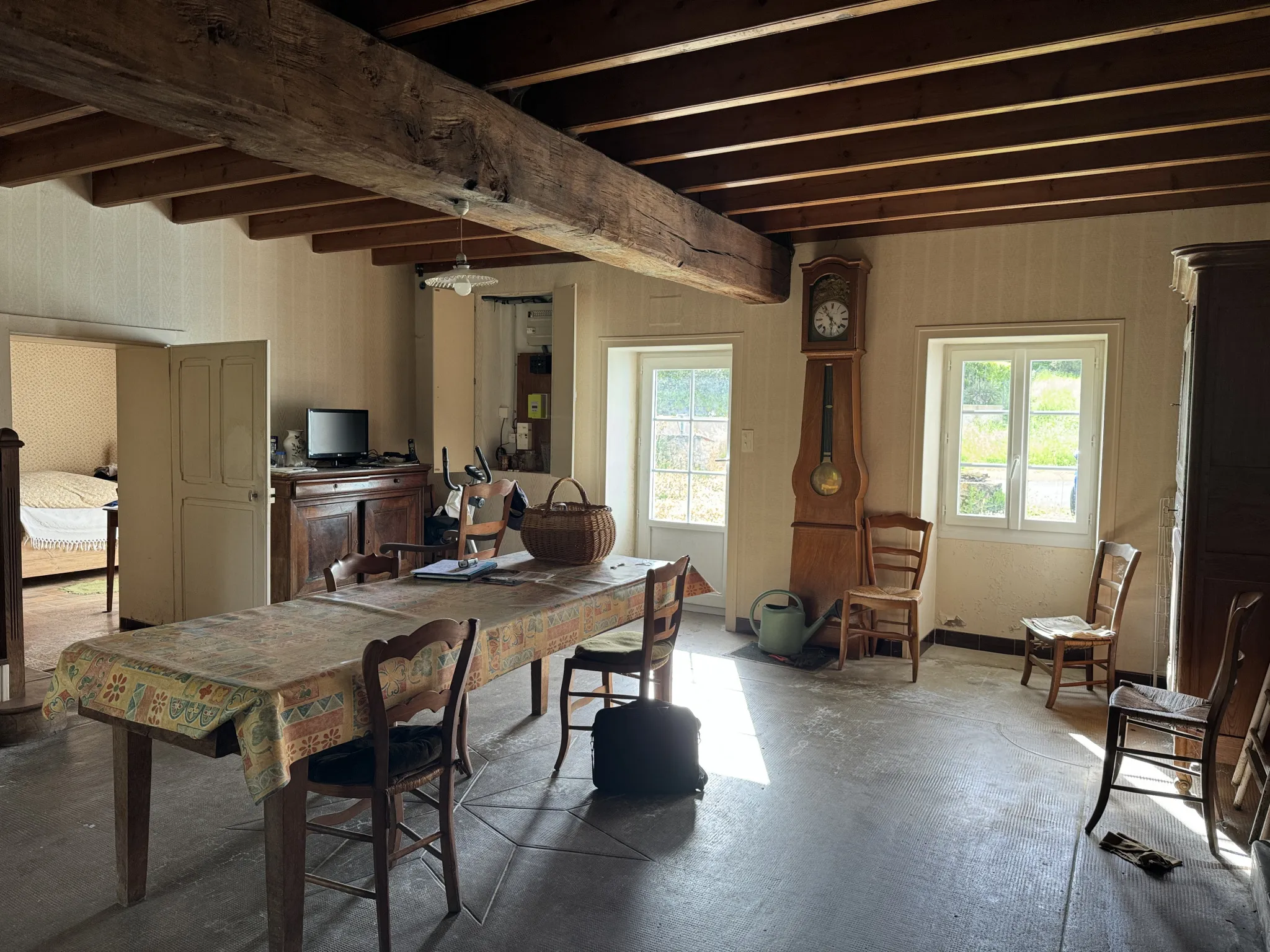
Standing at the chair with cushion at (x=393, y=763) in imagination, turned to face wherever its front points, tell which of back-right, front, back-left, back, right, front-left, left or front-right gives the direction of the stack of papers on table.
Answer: front-right

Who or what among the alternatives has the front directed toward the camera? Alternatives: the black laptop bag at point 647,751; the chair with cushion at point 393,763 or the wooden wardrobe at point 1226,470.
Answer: the black laptop bag

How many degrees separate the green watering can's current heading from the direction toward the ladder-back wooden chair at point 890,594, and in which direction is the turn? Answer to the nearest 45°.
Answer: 0° — it already faces it

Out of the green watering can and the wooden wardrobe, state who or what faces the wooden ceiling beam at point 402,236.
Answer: the wooden wardrobe

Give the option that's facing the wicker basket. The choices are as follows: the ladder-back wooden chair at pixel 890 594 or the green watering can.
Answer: the ladder-back wooden chair

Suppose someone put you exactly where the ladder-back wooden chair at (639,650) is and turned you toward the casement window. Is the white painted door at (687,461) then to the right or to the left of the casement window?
left

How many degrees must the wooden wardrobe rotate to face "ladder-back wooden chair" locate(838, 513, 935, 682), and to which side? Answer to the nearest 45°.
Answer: approximately 45° to its right

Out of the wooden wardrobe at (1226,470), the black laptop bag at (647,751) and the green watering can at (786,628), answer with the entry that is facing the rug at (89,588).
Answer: the wooden wardrobe

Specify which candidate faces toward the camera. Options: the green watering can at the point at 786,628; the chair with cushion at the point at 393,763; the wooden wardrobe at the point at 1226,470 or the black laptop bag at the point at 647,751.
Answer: the black laptop bag

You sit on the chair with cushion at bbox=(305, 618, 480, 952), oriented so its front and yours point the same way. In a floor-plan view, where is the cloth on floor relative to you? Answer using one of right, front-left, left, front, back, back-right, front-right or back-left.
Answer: back-right

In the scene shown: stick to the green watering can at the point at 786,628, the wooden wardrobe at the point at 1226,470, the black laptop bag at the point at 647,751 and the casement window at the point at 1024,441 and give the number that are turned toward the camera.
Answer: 2

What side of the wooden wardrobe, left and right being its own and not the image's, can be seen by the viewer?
left

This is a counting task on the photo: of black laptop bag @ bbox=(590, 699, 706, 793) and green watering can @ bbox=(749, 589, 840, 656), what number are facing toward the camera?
1
